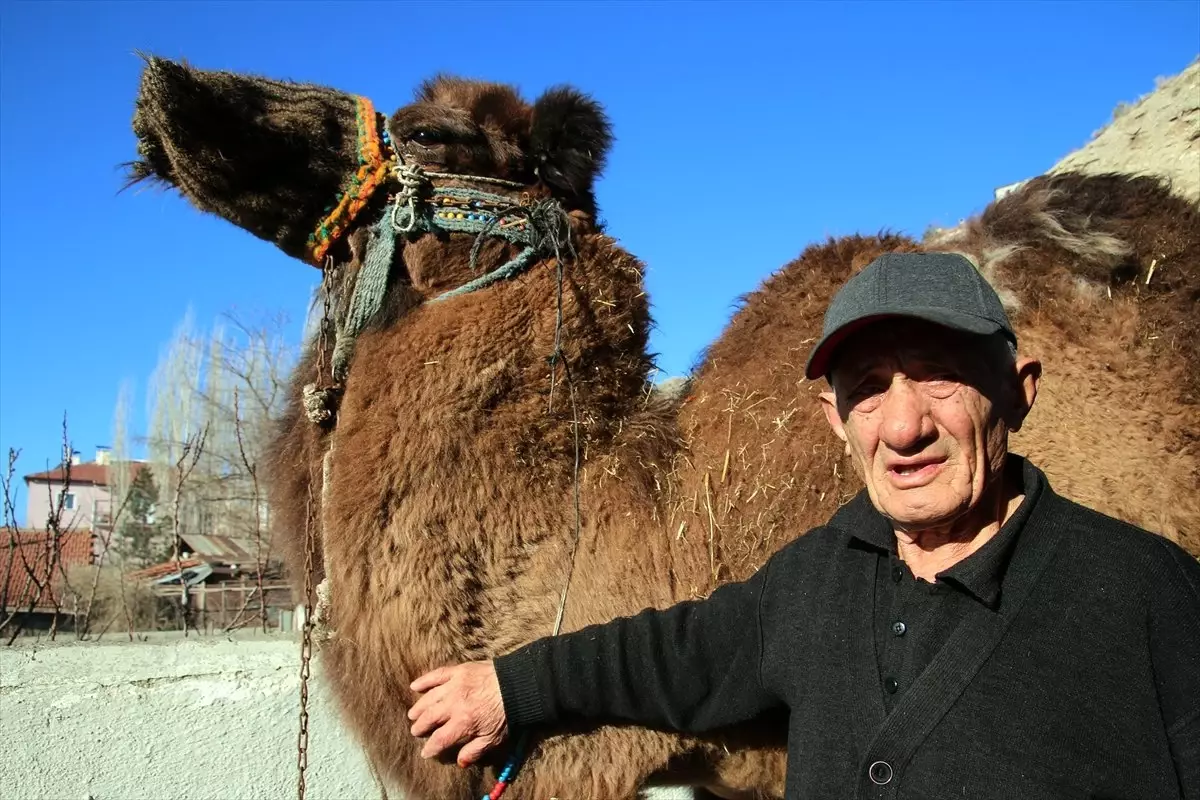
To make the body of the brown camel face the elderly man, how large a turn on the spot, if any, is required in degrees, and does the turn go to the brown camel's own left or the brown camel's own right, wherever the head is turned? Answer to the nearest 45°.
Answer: approximately 135° to the brown camel's own left

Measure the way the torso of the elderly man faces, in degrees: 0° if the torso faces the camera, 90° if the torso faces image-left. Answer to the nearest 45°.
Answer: approximately 45°

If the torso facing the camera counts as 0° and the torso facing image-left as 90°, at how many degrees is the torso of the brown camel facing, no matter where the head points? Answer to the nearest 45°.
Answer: approximately 90°

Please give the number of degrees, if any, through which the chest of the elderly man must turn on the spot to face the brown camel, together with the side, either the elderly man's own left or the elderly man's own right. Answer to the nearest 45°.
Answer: approximately 90° to the elderly man's own right

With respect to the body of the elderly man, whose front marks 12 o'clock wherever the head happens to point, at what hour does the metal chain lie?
The metal chain is roughly at 2 o'clock from the elderly man.

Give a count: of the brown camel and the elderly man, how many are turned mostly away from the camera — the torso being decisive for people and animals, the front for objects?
0
